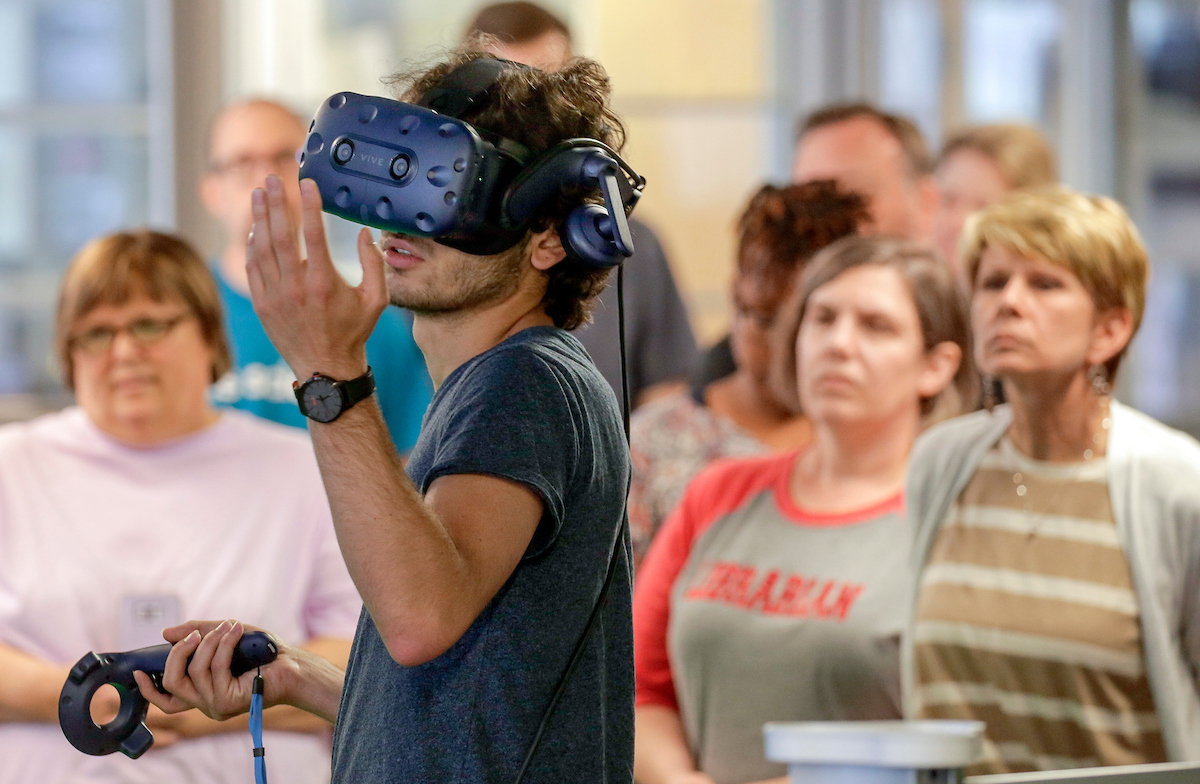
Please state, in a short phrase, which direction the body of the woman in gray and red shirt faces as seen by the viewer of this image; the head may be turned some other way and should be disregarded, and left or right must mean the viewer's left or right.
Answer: facing the viewer and to the left of the viewer

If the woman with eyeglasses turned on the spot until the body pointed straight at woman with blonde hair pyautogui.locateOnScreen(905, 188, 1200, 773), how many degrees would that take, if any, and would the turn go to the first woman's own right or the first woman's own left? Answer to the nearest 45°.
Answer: approximately 45° to the first woman's own left

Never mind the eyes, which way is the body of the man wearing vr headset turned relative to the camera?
to the viewer's left

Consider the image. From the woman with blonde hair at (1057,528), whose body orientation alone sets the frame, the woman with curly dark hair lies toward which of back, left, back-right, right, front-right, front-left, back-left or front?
right

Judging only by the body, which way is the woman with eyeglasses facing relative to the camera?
toward the camera

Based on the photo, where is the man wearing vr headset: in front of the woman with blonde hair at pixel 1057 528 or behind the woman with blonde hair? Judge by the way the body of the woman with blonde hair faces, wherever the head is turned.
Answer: in front

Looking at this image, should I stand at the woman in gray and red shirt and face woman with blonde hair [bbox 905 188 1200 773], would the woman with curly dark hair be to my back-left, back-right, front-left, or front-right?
back-left

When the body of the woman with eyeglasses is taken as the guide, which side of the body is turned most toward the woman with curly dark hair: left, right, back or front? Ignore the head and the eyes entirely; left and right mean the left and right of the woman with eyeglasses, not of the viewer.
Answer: left

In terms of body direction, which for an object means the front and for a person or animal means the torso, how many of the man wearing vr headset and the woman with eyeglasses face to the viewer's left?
1
